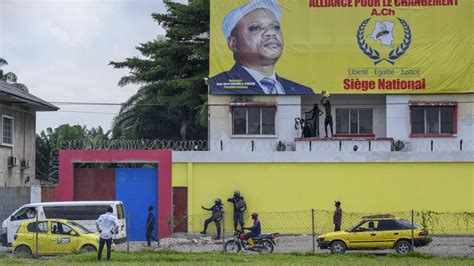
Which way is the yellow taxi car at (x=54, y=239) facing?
to the viewer's right

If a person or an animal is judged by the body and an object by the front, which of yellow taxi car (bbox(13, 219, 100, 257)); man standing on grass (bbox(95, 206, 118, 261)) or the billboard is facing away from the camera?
the man standing on grass

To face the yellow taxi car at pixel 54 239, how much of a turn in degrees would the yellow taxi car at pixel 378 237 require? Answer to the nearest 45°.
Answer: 0° — it already faces it

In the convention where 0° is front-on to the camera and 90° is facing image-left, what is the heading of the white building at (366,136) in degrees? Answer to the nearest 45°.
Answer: approximately 0°

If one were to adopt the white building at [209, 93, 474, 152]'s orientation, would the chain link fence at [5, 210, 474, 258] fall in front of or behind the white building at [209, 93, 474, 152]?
in front

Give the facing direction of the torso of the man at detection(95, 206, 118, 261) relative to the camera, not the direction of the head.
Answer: away from the camera

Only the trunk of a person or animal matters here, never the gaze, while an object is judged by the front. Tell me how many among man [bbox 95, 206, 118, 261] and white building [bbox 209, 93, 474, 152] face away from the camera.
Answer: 1

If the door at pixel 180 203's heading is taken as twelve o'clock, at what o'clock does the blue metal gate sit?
The blue metal gate is roughly at 3 o'clock from the door.

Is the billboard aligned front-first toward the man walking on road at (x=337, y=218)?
yes
